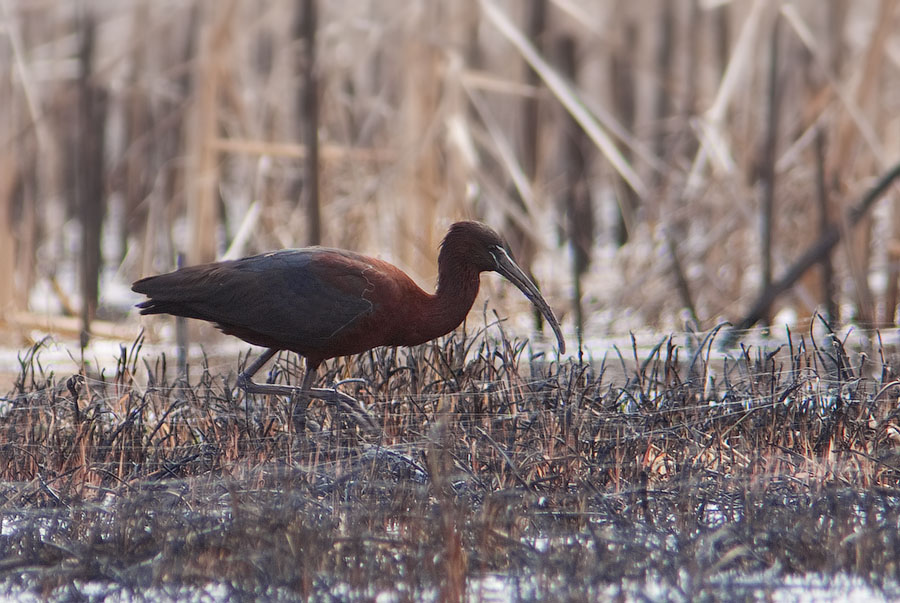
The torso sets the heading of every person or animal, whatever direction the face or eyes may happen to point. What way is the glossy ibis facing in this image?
to the viewer's right
